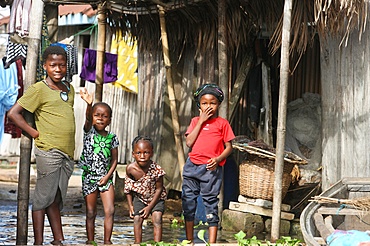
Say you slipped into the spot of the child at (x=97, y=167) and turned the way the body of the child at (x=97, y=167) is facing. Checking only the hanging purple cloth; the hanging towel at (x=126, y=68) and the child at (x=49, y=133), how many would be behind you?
2

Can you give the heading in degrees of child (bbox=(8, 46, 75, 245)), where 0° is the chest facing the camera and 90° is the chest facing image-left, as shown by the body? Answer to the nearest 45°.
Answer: approximately 315°

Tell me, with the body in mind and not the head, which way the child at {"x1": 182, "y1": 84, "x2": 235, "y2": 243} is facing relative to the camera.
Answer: toward the camera

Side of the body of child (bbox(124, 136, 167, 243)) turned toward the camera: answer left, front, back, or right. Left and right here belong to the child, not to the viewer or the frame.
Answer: front

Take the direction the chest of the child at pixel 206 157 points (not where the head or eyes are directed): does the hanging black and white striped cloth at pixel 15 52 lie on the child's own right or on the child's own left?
on the child's own right

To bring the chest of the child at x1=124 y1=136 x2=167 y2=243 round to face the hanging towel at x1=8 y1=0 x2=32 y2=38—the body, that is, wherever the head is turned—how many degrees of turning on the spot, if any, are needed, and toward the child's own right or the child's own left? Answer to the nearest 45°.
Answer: approximately 135° to the child's own right

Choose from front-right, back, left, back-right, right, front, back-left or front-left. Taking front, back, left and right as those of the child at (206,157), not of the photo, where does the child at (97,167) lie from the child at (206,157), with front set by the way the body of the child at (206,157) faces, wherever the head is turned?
right

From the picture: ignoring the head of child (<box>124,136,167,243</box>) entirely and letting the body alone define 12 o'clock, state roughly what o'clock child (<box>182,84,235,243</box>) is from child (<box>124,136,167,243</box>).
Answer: child (<box>182,84,235,243</box>) is roughly at 9 o'clock from child (<box>124,136,167,243</box>).

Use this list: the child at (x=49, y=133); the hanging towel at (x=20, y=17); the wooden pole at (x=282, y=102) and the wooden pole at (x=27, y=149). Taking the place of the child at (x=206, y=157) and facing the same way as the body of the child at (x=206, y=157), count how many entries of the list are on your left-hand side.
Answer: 1

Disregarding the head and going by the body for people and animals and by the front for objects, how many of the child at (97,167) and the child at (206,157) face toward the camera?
2

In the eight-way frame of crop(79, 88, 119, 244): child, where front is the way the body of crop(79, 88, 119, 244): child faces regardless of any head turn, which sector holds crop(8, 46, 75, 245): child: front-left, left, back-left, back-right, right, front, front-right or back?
front-right

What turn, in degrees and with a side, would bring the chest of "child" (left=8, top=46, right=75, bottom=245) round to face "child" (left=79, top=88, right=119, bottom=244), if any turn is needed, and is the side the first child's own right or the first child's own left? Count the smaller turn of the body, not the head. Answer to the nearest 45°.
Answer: approximately 90° to the first child's own left

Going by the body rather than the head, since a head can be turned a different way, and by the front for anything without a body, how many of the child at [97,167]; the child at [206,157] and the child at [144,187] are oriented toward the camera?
3

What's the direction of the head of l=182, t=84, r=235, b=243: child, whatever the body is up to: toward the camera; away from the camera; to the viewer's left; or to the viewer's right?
toward the camera

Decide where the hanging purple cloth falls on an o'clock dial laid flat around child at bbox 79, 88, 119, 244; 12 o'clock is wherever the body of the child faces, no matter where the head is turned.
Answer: The hanging purple cloth is roughly at 6 o'clock from the child.

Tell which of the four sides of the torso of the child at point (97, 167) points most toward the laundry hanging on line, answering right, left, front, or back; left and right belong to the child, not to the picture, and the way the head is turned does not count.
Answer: back

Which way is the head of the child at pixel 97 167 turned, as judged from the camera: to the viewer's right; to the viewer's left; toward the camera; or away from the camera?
toward the camera

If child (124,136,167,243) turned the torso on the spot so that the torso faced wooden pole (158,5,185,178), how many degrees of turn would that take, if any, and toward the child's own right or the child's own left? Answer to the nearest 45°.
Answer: approximately 180°

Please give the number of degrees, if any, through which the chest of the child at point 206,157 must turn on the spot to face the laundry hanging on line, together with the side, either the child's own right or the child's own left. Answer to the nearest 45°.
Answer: approximately 135° to the child's own right
